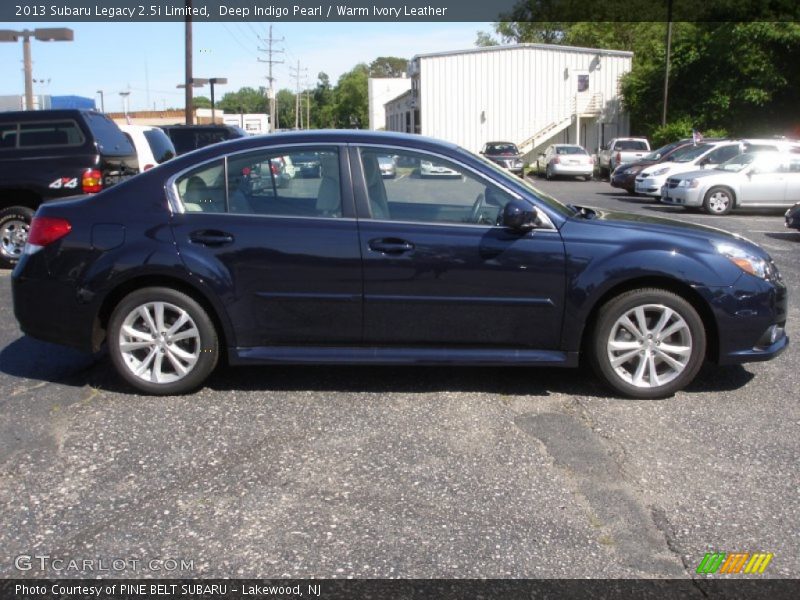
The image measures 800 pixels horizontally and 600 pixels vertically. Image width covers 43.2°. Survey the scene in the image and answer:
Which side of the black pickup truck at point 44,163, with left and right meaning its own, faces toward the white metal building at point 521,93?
right

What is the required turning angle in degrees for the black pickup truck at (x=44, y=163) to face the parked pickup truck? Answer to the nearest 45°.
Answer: approximately 90° to its right

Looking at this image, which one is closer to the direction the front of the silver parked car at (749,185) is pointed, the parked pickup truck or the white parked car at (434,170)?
the white parked car

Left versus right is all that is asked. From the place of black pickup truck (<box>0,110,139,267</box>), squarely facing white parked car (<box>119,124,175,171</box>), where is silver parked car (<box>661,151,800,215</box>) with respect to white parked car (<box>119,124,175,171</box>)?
right

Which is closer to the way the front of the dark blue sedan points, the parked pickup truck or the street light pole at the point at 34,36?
the parked pickup truck

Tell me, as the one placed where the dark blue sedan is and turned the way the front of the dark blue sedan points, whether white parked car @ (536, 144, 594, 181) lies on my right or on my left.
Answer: on my left

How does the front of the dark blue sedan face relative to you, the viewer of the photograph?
facing to the right of the viewer
